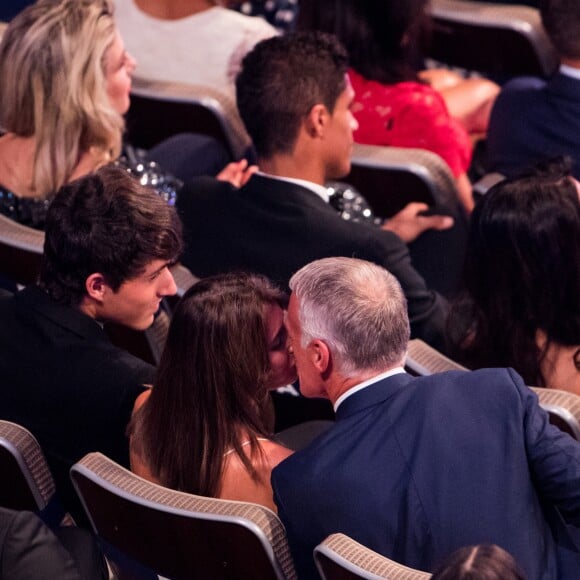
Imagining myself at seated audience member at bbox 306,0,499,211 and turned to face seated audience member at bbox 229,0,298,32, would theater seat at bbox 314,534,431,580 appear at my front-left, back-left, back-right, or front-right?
back-left

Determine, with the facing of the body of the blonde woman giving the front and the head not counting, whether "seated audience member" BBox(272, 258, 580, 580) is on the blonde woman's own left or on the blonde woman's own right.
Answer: on the blonde woman's own right

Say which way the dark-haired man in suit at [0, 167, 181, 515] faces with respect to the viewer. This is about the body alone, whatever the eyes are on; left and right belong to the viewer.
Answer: facing away from the viewer and to the right of the viewer

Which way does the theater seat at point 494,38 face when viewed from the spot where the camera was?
facing away from the viewer and to the right of the viewer

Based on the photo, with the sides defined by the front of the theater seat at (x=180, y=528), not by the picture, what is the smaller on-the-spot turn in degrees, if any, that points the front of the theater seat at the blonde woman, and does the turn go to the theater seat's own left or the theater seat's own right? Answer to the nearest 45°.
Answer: approximately 45° to the theater seat's own left

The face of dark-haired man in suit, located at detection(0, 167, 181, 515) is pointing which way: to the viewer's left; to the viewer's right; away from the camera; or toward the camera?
to the viewer's right

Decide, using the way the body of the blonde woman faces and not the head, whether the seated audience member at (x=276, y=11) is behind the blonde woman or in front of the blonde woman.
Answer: in front

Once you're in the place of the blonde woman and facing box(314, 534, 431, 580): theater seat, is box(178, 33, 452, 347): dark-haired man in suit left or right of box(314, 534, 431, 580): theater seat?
left

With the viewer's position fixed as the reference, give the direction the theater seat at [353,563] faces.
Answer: facing away from the viewer and to the right of the viewer

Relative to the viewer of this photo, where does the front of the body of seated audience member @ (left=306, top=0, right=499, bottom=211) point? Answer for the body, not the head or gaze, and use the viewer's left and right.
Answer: facing away from the viewer and to the right of the viewer

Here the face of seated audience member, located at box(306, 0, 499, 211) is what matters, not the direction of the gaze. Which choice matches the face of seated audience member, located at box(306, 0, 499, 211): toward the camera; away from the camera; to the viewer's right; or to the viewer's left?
away from the camera
